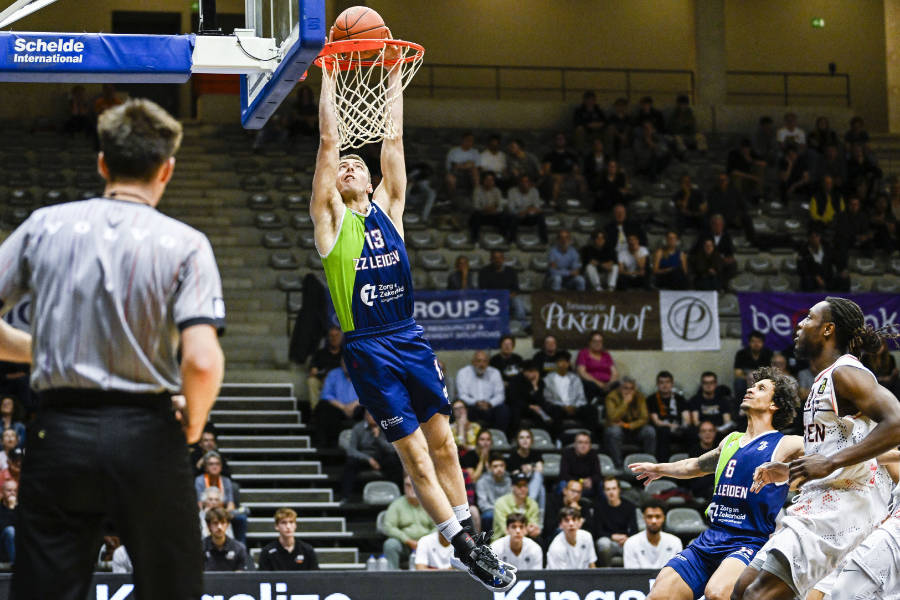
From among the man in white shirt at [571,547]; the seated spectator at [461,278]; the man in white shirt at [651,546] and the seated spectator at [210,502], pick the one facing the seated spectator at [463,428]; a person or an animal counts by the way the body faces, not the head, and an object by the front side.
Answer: the seated spectator at [461,278]

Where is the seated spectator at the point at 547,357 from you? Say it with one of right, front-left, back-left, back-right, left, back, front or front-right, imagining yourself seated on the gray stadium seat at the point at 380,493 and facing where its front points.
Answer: back-left

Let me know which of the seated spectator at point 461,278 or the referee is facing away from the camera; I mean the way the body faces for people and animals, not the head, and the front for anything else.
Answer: the referee

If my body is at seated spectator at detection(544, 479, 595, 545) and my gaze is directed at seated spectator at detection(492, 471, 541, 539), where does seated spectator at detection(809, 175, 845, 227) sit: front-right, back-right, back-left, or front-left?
back-right

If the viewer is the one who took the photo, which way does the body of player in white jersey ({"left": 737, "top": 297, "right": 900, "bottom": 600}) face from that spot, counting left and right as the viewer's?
facing to the left of the viewer

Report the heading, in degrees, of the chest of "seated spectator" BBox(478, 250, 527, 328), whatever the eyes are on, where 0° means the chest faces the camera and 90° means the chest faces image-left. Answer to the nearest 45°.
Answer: approximately 0°

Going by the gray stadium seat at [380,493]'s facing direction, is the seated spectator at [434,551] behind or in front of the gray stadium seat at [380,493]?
in front

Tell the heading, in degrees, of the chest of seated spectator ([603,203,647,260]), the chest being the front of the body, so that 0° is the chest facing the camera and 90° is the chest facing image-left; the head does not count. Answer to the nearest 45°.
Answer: approximately 0°

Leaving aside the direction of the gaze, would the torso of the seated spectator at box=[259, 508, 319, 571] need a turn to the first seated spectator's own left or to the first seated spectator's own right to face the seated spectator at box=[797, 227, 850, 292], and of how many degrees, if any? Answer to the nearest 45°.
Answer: approximately 135° to the first seated spectator's own left

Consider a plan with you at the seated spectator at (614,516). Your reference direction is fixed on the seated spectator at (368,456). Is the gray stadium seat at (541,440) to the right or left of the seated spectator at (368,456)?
right

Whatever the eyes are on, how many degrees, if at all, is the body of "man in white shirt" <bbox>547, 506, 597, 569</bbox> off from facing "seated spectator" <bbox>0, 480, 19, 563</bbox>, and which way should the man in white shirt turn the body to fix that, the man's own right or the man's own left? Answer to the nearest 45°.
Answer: approximately 90° to the man's own right

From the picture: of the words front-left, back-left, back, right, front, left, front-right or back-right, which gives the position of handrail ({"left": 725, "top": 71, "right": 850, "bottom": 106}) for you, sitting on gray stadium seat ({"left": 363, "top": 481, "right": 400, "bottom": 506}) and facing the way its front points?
back-left
